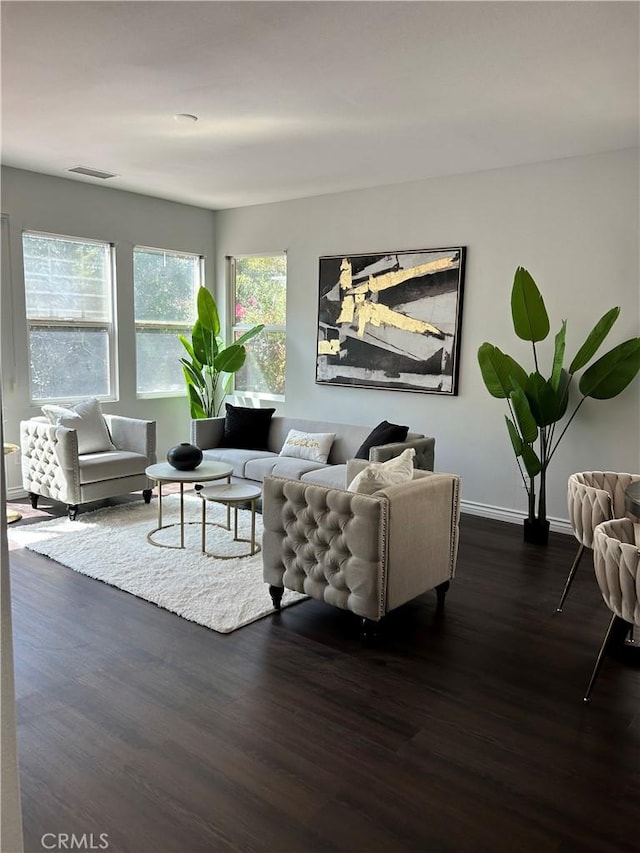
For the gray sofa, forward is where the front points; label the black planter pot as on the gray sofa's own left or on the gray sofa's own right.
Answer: on the gray sofa's own left

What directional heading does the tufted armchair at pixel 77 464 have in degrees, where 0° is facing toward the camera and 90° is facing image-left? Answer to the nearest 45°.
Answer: approximately 315°

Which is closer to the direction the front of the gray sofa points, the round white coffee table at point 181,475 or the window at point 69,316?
the round white coffee table

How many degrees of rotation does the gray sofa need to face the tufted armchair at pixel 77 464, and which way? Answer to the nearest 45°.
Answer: approximately 45° to its right

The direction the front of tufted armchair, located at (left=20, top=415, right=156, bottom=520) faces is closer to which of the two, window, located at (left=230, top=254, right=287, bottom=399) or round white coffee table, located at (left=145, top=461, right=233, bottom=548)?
the round white coffee table

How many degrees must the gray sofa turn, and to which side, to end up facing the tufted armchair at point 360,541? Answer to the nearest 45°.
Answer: approximately 45° to its left

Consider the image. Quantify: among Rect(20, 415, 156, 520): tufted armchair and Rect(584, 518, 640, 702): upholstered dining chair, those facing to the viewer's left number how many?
0

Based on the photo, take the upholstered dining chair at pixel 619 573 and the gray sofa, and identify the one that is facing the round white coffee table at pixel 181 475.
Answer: the gray sofa

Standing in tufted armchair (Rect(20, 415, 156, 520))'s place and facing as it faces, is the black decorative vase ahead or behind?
ahead

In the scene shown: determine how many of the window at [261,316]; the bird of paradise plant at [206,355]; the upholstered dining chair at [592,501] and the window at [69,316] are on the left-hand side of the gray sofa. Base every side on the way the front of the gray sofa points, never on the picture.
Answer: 1

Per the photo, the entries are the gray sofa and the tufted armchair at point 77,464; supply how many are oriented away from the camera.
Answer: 0

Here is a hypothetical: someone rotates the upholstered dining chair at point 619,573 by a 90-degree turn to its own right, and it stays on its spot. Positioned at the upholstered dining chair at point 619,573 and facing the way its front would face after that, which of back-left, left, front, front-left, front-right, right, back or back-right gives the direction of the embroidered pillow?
back

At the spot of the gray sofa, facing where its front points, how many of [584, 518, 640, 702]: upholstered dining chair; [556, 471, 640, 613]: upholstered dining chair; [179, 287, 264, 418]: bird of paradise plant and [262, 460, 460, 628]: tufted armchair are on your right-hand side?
1

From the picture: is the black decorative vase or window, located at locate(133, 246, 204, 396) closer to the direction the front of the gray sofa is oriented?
the black decorative vase

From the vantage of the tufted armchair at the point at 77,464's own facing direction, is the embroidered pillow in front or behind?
in front

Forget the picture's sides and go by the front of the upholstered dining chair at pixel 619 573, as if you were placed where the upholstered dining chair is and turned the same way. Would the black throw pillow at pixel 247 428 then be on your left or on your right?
on your left
